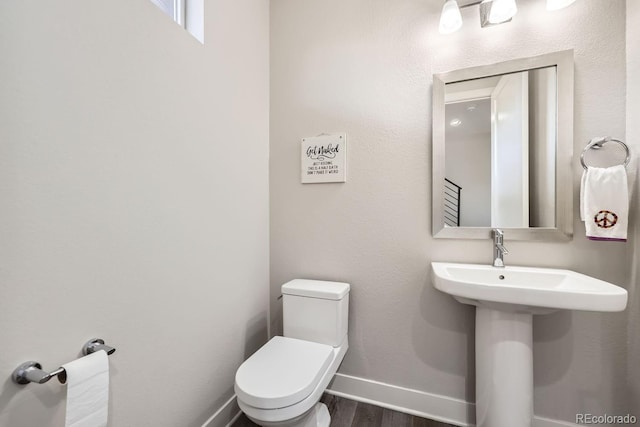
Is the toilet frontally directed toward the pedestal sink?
no

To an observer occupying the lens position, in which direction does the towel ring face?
facing the viewer

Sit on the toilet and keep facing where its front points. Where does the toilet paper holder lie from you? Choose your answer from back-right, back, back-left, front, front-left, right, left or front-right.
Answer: front

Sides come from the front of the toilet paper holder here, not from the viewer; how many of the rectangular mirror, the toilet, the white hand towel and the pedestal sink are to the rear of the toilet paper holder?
0

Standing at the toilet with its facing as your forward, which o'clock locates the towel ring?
The towel ring is roughly at 8 o'clock from the toilet.

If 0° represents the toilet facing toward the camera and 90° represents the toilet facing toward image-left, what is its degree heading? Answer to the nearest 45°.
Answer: approximately 45°

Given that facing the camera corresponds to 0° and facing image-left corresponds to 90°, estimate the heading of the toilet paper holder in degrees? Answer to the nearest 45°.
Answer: approximately 315°

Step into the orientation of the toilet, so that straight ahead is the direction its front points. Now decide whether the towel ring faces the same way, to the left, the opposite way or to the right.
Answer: the same way

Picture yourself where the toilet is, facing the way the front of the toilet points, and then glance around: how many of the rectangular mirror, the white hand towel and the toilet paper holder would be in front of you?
1

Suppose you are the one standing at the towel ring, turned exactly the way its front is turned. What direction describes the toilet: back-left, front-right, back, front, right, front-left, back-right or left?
front-right

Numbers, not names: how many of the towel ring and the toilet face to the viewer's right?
0

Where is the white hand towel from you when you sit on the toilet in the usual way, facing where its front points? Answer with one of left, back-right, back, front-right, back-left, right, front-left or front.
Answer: back-left

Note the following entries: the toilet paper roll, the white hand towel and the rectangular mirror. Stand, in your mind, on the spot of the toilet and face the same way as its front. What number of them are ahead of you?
1

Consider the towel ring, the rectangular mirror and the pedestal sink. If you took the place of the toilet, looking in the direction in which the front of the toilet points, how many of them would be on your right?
0

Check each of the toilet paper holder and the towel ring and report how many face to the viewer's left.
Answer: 0

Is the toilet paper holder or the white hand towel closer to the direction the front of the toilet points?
the toilet paper holder
